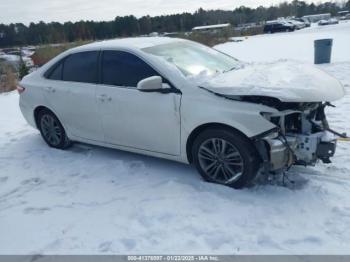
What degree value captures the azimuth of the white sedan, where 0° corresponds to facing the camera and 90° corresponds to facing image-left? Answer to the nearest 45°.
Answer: approximately 315°
